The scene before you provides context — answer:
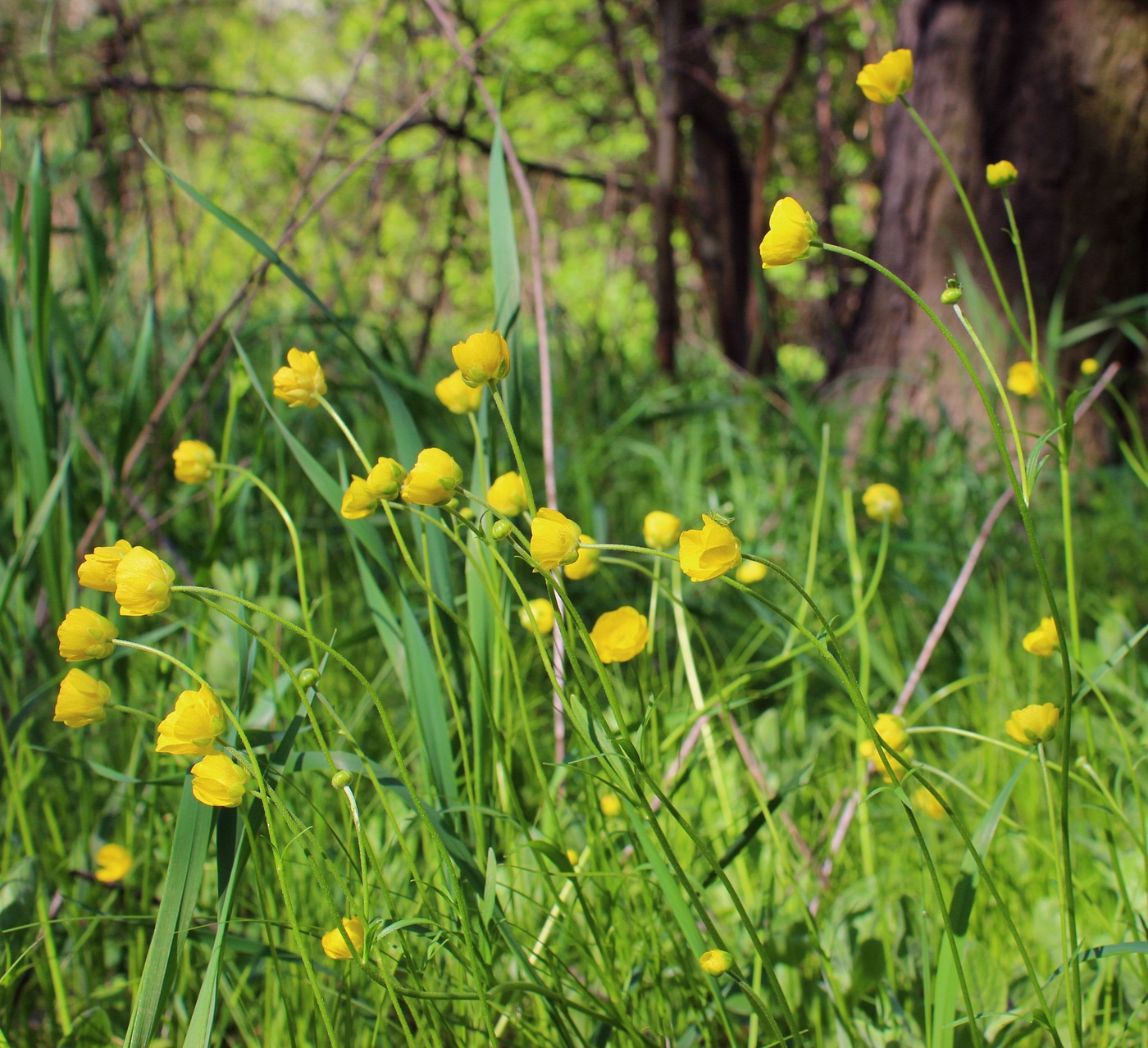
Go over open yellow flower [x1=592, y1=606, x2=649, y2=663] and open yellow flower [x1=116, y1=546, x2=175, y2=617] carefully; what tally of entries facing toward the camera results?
1

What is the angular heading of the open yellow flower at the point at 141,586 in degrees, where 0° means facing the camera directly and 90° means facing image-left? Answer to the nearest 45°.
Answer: approximately 90°
